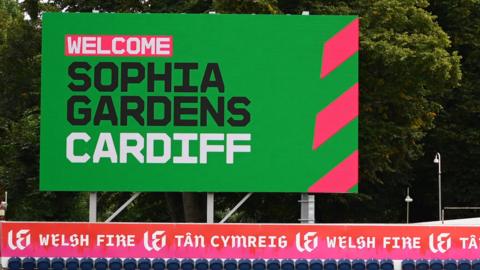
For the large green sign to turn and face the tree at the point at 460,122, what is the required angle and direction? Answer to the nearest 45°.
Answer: approximately 135° to its left

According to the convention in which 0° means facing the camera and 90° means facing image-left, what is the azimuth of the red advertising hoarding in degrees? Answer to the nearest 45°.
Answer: approximately 0°

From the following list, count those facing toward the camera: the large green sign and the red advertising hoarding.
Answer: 2

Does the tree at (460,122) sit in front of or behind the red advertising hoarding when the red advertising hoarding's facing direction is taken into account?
behind
